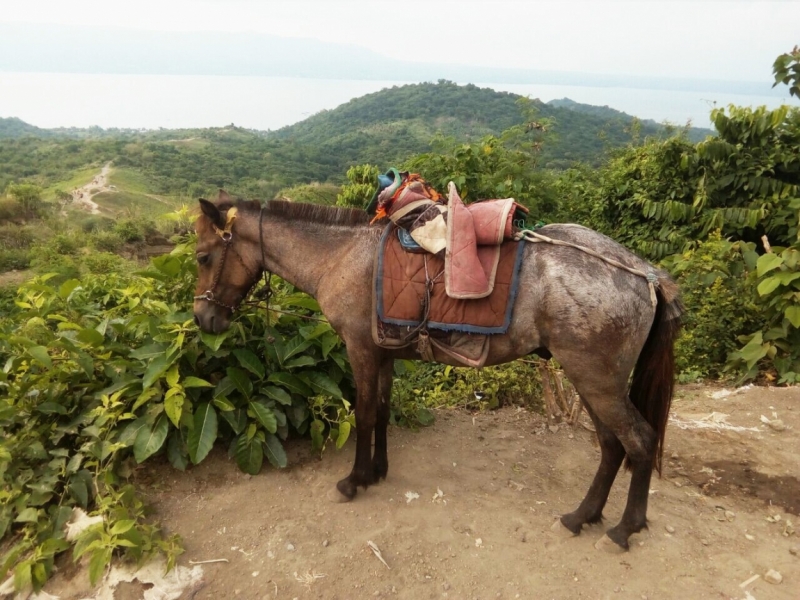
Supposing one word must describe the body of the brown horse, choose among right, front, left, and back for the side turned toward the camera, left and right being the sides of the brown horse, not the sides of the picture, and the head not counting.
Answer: left

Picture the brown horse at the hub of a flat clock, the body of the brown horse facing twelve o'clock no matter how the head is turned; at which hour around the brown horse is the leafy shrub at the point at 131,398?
The leafy shrub is roughly at 12 o'clock from the brown horse.

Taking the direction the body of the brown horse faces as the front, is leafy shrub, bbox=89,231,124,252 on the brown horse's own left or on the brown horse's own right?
on the brown horse's own right

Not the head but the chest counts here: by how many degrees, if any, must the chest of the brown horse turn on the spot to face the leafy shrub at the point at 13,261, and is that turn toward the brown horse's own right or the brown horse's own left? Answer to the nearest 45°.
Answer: approximately 45° to the brown horse's own right

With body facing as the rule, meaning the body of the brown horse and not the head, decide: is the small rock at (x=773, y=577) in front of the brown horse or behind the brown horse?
behind

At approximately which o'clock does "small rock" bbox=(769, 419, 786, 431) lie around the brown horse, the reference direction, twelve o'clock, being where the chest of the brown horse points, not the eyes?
The small rock is roughly at 5 o'clock from the brown horse.

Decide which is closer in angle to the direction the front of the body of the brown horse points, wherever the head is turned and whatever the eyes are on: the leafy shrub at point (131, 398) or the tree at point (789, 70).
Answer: the leafy shrub

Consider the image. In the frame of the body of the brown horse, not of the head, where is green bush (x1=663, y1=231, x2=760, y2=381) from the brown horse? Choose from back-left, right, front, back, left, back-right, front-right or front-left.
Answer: back-right

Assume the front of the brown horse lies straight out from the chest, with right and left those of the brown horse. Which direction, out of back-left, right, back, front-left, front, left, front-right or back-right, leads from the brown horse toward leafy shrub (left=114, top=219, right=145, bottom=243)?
front-right

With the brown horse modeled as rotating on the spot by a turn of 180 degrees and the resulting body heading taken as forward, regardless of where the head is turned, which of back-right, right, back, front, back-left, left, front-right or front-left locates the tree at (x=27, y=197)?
back-left

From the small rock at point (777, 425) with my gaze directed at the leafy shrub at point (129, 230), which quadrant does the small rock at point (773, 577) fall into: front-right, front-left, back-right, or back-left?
back-left
